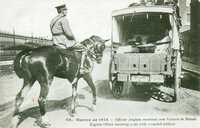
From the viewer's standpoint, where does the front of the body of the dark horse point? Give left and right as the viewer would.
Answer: facing away from the viewer and to the right of the viewer

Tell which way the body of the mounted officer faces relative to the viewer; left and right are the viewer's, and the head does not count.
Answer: facing away from the viewer and to the right of the viewer
